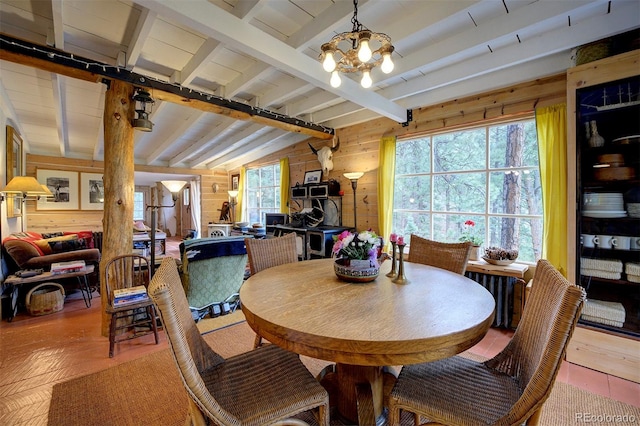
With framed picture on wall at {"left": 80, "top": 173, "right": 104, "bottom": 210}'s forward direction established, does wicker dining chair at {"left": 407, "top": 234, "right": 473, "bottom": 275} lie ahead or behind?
ahead

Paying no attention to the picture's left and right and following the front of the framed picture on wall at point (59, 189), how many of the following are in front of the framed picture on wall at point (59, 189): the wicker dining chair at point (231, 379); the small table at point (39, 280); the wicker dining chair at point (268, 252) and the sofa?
4

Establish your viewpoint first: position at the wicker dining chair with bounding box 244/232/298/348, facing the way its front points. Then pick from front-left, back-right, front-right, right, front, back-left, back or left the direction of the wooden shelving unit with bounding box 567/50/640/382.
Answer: front-left

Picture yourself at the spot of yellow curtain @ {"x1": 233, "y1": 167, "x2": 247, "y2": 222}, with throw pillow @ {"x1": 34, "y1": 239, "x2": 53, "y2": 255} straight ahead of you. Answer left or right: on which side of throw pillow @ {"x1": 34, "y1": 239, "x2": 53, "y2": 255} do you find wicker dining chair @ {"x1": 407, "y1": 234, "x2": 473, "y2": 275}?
left

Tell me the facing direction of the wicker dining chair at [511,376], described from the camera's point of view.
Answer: facing to the left of the viewer

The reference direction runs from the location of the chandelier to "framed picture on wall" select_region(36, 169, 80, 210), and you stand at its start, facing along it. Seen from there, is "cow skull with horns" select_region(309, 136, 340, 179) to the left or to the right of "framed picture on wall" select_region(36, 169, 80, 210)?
right

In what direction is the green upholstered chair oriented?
away from the camera

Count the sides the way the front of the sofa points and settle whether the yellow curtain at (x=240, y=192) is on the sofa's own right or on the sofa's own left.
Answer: on the sofa's own left

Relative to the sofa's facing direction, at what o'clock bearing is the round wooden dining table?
The round wooden dining table is roughly at 1 o'clock from the sofa.

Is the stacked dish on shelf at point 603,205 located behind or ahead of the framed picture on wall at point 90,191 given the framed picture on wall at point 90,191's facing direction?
ahead

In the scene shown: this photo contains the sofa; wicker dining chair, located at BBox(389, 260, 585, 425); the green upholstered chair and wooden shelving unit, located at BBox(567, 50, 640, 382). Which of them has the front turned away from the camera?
the green upholstered chair

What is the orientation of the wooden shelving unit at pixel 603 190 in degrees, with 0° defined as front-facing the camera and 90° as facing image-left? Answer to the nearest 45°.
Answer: approximately 45°
